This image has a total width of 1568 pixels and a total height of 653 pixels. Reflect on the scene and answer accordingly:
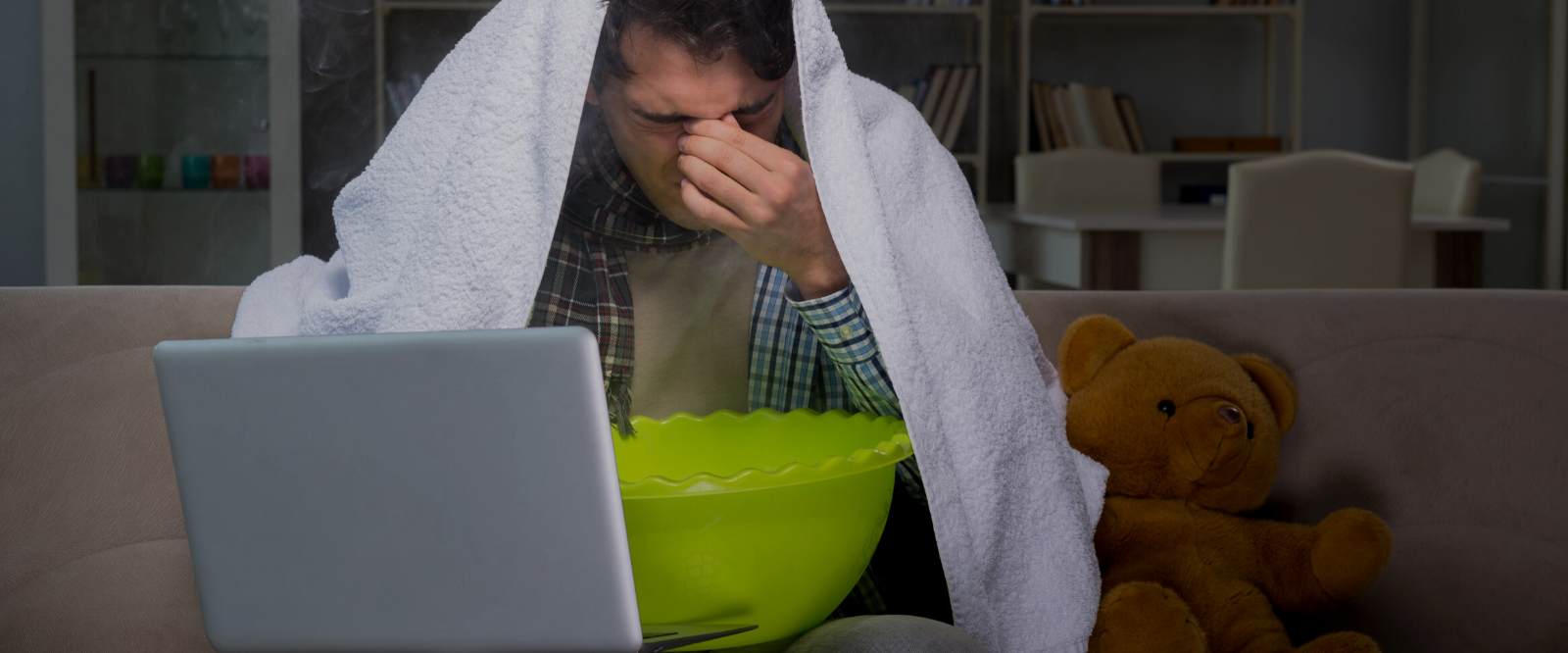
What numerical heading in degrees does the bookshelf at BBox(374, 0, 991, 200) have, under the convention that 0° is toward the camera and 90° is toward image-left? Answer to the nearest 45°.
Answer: approximately 0°

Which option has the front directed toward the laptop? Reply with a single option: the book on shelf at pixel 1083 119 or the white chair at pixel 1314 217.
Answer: the book on shelf

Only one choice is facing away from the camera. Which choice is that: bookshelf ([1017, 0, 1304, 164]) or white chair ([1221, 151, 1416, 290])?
the white chair

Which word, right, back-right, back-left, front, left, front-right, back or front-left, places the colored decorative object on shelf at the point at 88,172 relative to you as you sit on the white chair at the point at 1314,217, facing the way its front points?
back-left

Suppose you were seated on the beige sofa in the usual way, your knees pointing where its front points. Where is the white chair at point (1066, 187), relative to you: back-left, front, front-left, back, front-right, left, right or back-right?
back

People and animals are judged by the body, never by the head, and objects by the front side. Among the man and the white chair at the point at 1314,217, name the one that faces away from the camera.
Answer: the white chair

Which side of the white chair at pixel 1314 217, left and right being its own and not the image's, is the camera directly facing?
back
